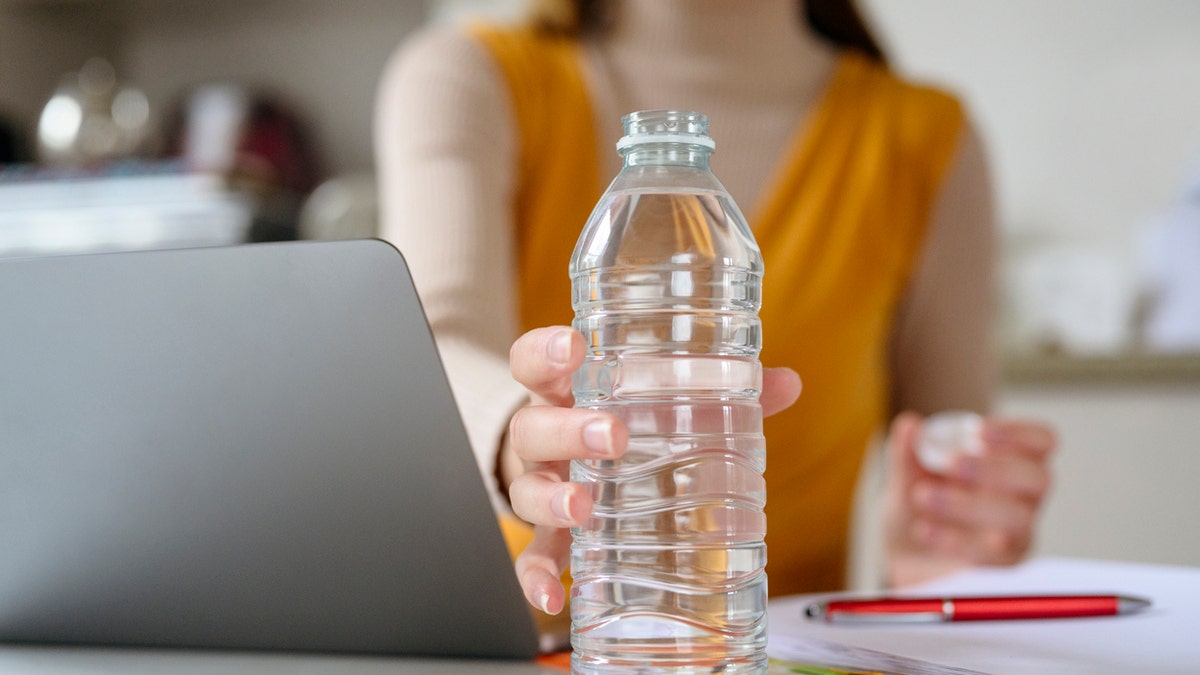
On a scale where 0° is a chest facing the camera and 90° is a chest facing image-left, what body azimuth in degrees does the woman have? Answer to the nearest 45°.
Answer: approximately 0°

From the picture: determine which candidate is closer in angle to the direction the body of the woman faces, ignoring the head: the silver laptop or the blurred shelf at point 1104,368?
the silver laptop

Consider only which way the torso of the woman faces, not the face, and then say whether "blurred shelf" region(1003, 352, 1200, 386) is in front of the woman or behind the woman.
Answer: behind

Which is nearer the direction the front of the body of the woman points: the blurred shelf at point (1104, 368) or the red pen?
the red pen

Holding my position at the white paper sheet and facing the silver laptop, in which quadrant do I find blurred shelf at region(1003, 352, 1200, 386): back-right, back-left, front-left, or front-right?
back-right

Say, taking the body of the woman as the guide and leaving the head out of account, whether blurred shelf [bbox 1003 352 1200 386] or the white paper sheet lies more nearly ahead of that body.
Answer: the white paper sheet

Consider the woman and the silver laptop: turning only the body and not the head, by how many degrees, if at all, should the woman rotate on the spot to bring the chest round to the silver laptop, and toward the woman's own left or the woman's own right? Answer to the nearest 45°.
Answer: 0° — they already face it

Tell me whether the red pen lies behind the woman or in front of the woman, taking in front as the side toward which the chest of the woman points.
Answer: in front
